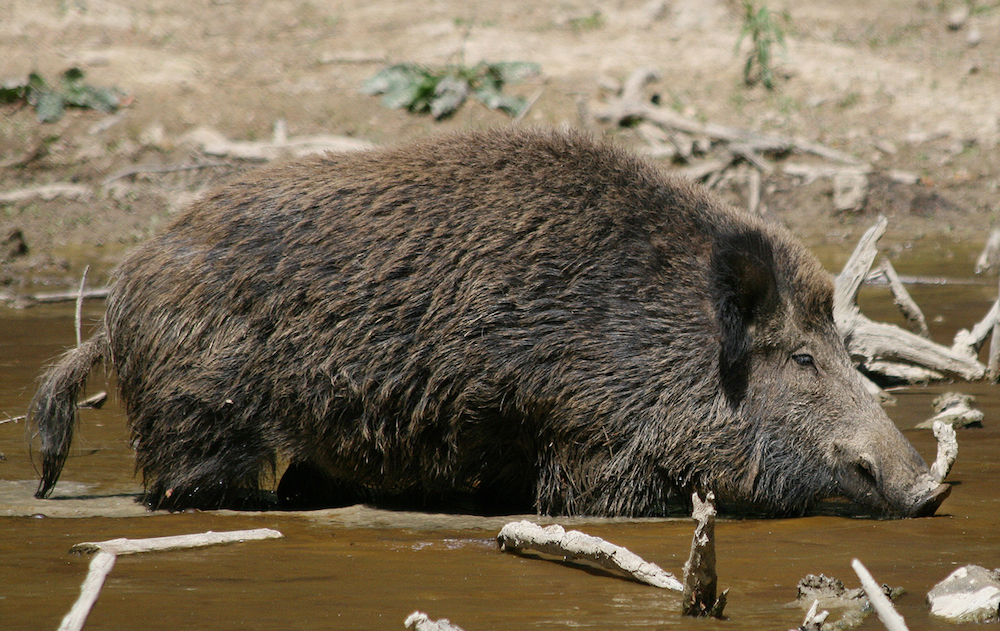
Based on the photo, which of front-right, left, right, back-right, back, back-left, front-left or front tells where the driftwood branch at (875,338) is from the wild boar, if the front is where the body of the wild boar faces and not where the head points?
front-left

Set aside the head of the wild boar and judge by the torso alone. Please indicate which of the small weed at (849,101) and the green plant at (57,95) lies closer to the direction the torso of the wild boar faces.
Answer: the small weed

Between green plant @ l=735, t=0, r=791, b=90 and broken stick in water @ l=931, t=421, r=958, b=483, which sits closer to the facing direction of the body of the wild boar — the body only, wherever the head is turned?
the broken stick in water

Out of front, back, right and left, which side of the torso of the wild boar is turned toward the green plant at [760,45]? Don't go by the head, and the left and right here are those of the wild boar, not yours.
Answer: left

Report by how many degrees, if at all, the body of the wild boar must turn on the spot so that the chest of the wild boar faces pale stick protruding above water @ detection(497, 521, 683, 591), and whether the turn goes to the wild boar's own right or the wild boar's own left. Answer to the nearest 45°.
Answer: approximately 90° to the wild boar's own right

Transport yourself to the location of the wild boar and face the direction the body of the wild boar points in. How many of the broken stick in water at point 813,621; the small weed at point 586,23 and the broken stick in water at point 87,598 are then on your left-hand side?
1

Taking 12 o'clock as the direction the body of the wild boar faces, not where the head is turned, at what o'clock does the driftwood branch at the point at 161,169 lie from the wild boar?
The driftwood branch is roughly at 8 o'clock from the wild boar.

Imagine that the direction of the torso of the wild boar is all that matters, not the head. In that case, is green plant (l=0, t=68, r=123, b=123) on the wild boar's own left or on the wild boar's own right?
on the wild boar's own left

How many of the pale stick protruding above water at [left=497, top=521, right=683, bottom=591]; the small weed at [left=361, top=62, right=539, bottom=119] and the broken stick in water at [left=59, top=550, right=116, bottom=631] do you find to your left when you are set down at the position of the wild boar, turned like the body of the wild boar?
1

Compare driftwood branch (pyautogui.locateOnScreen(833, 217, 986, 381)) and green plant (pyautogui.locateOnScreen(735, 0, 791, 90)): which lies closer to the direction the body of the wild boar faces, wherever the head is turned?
the driftwood branch

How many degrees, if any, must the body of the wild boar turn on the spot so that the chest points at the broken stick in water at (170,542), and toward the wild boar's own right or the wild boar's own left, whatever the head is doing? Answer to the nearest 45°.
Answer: approximately 135° to the wild boar's own right

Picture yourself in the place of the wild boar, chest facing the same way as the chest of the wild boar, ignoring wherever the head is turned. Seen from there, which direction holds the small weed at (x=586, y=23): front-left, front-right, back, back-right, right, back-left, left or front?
left

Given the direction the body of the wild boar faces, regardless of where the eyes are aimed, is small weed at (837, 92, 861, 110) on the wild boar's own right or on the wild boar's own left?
on the wild boar's own left

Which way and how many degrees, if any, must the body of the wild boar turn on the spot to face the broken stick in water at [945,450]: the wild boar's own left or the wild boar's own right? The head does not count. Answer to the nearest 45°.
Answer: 0° — it already faces it

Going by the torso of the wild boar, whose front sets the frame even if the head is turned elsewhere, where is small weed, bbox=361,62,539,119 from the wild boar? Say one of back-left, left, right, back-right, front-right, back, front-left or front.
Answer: left

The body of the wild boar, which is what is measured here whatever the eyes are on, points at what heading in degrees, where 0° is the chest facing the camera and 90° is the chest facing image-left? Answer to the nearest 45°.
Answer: approximately 270°

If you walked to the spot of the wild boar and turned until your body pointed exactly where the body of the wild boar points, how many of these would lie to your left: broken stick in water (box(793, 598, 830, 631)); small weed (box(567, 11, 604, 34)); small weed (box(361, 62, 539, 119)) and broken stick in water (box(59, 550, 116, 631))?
2
